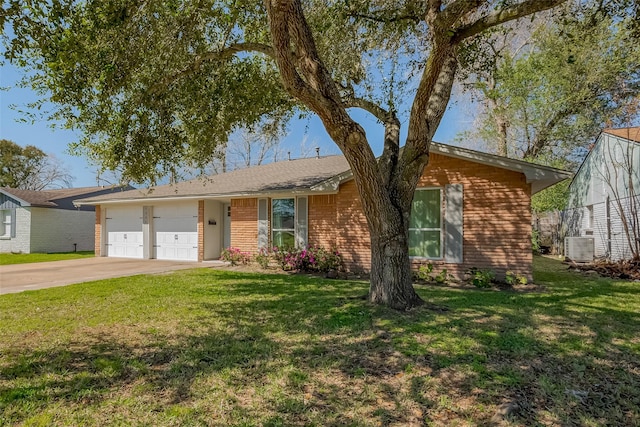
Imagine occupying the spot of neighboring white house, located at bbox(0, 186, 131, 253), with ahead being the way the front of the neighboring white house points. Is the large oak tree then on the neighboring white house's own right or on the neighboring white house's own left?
on the neighboring white house's own left

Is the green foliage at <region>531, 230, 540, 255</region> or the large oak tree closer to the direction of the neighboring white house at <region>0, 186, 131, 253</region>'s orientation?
the large oak tree

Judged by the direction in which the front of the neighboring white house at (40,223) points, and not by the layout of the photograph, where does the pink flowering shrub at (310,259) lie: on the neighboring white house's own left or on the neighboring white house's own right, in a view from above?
on the neighboring white house's own left

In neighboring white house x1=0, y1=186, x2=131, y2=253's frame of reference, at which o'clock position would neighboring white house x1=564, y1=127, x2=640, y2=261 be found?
neighboring white house x1=564, y1=127, x2=640, y2=261 is roughly at 9 o'clock from neighboring white house x1=0, y1=186, x2=131, y2=253.

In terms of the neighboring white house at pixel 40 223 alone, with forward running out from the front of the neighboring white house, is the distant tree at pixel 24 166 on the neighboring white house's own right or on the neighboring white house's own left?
on the neighboring white house's own right

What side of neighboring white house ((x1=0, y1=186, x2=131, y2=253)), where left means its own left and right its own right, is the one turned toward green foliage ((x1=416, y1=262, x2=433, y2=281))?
left

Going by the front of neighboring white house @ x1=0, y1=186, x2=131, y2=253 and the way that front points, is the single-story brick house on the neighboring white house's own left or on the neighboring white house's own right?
on the neighboring white house's own left

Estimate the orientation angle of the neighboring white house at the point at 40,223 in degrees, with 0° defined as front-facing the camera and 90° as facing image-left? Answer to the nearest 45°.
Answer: approximately 45°
